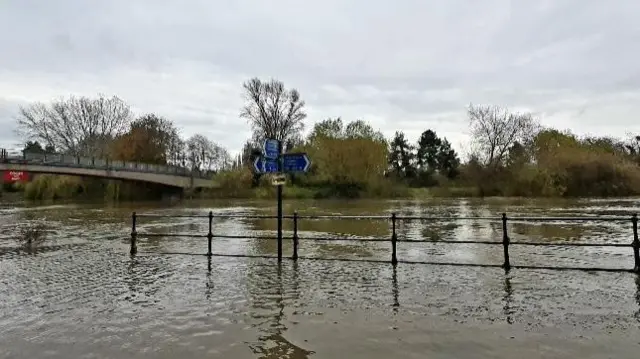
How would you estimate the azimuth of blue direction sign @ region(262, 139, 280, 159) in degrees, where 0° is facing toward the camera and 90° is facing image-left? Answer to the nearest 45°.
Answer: approximately 0°
